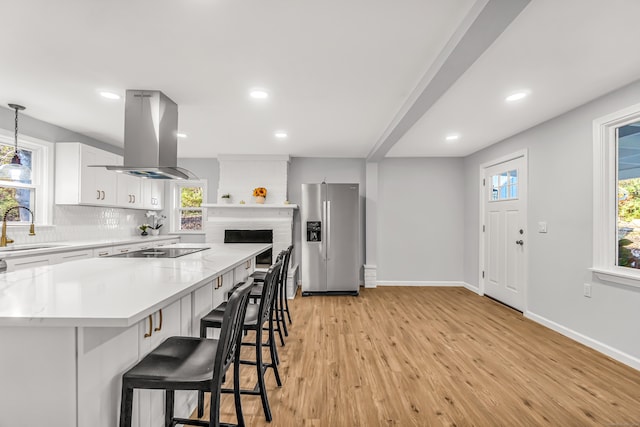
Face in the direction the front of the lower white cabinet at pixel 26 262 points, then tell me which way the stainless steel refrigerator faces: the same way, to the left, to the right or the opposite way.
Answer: to the right

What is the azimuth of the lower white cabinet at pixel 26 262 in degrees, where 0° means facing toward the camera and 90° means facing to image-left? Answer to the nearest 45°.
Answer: approximately 315°

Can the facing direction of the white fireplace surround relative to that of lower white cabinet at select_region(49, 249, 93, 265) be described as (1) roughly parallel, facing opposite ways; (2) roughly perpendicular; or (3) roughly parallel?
roughly perpendicular

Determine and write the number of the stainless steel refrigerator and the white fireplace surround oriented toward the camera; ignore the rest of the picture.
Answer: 2

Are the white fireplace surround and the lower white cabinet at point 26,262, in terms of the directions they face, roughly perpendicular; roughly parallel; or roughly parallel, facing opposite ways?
roughly perpendicular

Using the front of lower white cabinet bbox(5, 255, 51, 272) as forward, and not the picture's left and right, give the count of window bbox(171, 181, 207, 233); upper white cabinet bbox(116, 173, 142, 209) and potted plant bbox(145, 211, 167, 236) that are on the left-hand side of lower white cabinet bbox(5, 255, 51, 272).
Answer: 3

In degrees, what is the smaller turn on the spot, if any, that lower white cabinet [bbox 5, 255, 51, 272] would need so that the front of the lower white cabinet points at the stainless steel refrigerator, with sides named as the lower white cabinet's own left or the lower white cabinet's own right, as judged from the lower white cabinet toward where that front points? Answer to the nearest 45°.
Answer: approximately 45° to the lower white cabinet's own left

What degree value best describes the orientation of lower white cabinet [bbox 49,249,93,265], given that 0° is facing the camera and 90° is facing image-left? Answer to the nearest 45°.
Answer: approximately 315°

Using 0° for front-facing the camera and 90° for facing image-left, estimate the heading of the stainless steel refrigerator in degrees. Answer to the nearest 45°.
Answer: approximately 0°
